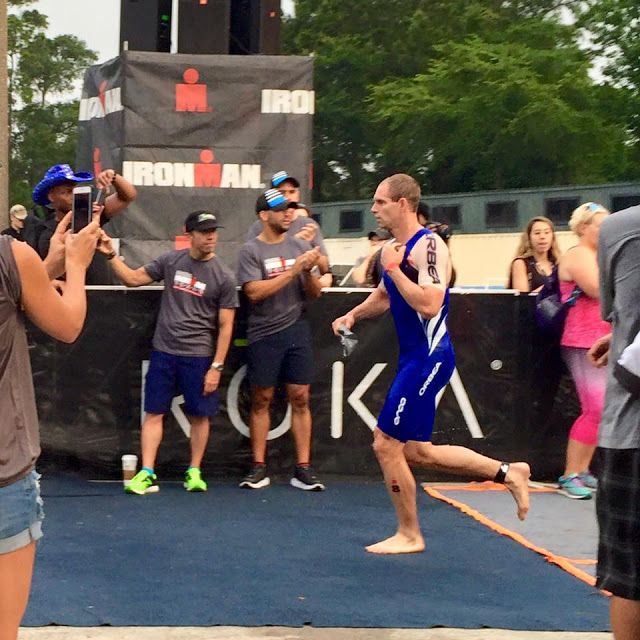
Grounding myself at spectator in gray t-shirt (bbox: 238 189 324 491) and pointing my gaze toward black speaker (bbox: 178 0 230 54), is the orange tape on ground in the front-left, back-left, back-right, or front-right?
back-right

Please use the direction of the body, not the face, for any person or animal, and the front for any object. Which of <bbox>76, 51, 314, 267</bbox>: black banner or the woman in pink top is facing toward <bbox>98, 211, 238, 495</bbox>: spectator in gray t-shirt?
the black banner

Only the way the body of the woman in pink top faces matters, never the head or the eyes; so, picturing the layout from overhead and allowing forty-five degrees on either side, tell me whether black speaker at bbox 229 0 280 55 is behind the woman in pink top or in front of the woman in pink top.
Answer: behind

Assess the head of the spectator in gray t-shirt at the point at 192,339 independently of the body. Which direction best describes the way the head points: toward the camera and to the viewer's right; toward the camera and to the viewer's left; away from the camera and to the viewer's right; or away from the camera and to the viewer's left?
toward the camera and to the viewer's right
